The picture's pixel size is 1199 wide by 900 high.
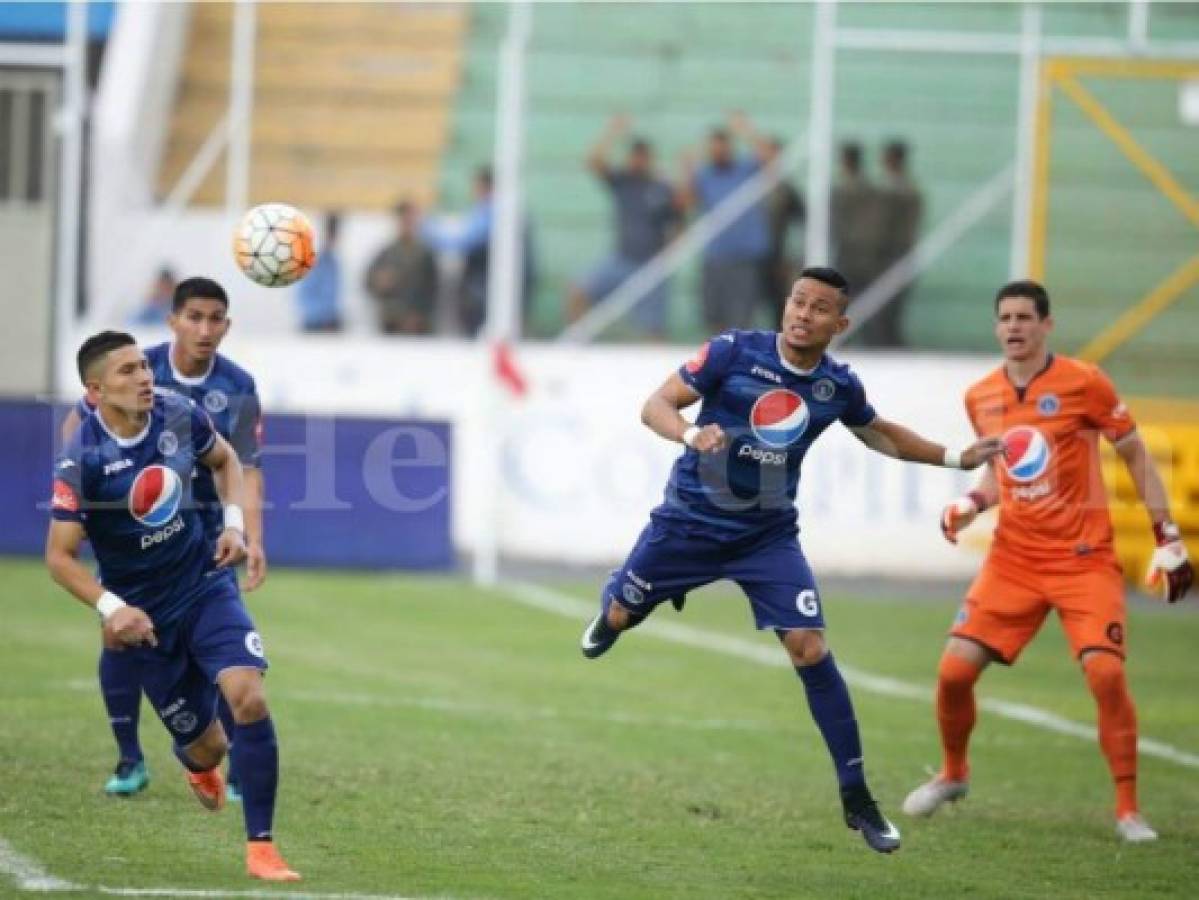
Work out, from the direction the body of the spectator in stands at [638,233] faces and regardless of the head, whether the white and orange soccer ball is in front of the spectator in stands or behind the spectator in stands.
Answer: in front

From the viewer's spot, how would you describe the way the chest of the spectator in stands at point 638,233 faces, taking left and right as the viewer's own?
facing the viewer

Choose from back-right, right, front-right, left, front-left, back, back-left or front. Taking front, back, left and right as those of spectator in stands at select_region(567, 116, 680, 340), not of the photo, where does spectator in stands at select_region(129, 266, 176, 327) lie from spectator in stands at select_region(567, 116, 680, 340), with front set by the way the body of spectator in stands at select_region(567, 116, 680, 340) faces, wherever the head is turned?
right

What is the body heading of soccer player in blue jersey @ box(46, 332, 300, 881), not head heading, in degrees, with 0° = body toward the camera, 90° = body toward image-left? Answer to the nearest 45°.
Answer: approximately 315°

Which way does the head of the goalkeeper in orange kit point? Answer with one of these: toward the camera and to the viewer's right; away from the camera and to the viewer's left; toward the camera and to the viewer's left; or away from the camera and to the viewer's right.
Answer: toward the camera and to the viewer's left

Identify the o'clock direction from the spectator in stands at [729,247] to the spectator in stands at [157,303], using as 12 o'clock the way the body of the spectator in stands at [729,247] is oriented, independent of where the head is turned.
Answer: the spectator in stands at [157,303] is roughly at 3 o'clock from the spectator in stands at [729,247].

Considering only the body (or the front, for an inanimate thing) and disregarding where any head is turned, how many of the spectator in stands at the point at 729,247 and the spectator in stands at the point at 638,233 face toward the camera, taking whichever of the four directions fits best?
2

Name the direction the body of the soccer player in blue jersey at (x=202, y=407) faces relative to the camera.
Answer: toward the camera

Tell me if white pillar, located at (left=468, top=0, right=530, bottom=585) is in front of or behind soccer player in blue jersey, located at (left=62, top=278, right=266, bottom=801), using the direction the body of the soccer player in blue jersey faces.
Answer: behind

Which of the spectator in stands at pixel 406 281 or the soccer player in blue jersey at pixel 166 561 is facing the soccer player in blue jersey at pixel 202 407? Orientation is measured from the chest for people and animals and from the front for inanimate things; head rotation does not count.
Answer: the spectator in stands

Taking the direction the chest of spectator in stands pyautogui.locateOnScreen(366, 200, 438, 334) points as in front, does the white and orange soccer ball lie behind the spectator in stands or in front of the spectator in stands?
in front

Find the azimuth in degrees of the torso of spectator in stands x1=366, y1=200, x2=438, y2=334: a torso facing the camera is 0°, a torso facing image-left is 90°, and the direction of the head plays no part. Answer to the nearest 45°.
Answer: approximately 0°

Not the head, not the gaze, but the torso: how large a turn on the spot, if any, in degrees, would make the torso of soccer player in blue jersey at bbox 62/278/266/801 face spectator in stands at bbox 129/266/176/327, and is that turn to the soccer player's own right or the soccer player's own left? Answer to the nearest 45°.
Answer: approximately 180°

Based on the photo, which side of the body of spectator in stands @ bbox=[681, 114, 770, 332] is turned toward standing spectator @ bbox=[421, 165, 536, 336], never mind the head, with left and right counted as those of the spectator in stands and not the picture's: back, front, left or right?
right

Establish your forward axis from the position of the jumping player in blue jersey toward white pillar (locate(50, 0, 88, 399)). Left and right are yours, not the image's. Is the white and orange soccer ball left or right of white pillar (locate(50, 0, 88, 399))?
left

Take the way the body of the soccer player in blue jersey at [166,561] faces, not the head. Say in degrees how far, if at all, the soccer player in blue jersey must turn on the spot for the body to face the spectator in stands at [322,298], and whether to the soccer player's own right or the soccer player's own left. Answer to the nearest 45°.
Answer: approximately 135° to the soccer player's own left
